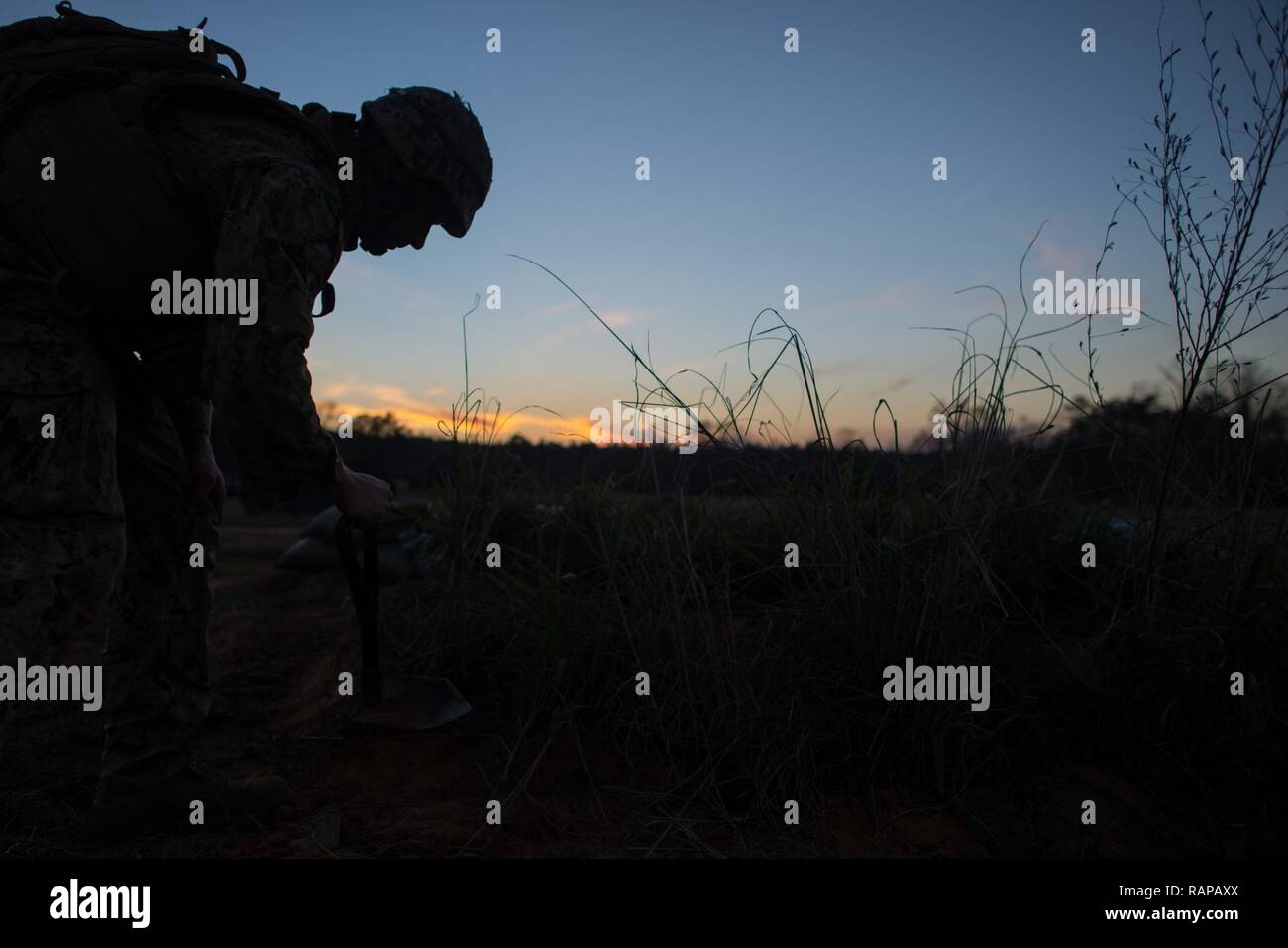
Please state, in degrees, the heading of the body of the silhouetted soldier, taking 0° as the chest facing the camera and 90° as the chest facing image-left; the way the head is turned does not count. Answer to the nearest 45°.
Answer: approximately 270°

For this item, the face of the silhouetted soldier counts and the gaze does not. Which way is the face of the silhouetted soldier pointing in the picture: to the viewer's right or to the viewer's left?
to the viewer's right
